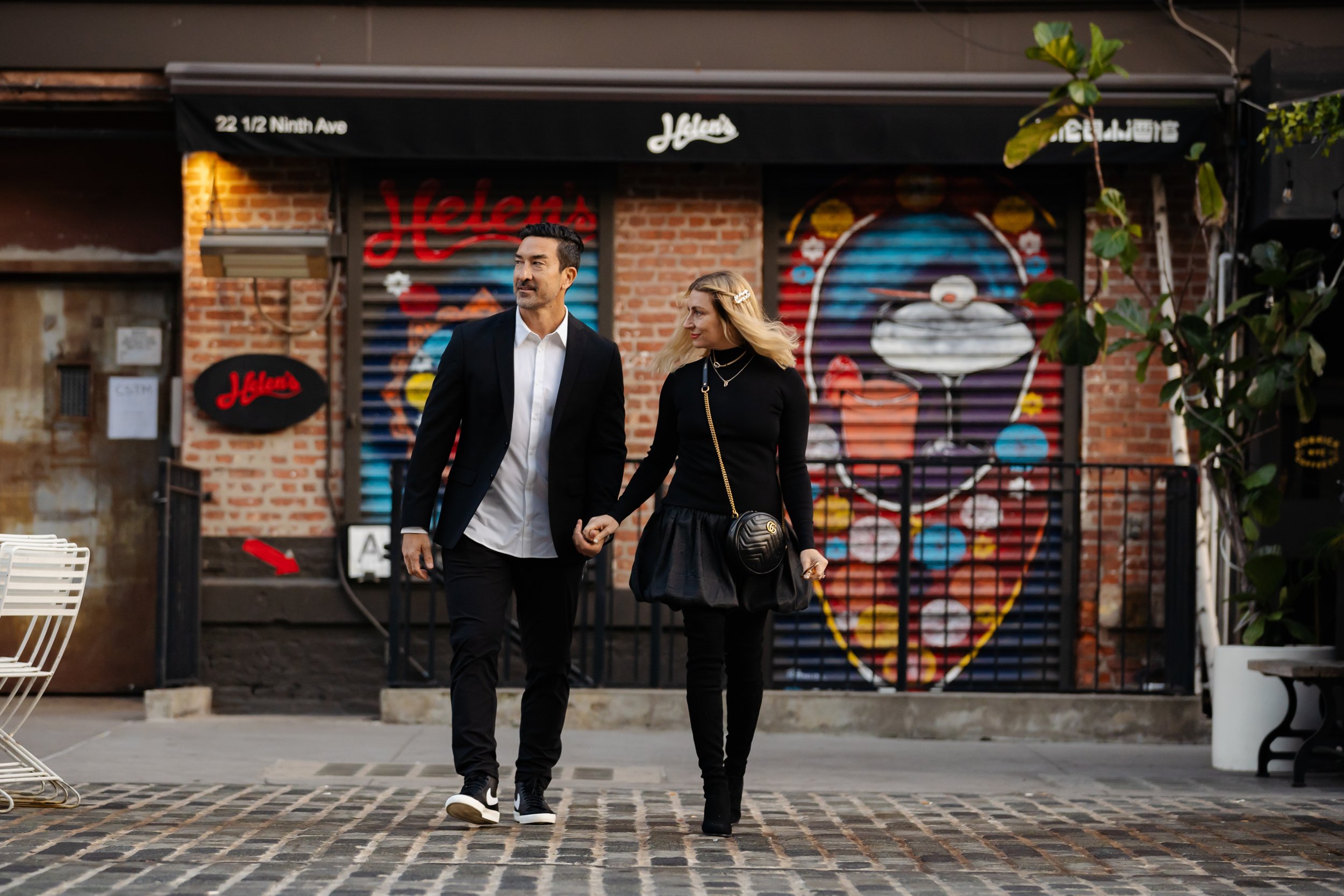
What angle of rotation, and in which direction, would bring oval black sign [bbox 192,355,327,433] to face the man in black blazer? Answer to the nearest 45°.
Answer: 0° — it already faces them

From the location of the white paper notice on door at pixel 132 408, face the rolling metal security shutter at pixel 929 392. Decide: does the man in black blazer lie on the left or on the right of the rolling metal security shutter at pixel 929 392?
right

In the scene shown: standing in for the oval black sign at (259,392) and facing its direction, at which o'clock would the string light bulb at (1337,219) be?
The string light bulb is roughly at 10 o'clock from the oval black sign.

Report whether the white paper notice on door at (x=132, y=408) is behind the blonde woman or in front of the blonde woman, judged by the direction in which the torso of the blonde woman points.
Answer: behind

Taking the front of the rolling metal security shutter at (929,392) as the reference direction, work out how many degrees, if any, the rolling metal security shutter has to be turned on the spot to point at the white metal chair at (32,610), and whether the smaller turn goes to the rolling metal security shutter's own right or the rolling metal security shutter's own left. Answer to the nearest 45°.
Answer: approximately 45° to the rolling metal security shutter's own right

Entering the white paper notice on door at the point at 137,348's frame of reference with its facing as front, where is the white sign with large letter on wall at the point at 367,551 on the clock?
the white sign with large letter on wall at the point at 367,551 is roughly at 10 o'clock from the white paper notice on door at the point at 137,348.

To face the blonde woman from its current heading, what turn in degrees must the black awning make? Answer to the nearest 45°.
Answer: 0° — it already faces them

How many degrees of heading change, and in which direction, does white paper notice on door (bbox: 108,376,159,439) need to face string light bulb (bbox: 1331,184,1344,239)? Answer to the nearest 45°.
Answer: approximately 45° to its left

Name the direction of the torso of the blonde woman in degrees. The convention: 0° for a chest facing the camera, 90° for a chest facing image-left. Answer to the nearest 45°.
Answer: approximately 0°

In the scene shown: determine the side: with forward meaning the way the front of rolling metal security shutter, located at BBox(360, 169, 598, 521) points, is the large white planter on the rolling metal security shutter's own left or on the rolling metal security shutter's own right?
on the rolling metal security shutter's own left

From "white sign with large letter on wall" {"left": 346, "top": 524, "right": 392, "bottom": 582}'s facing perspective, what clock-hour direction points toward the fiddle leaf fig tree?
The fiddle leaf fig tree is roughly at 10 o'clock from the white sign with large letter on wall.
